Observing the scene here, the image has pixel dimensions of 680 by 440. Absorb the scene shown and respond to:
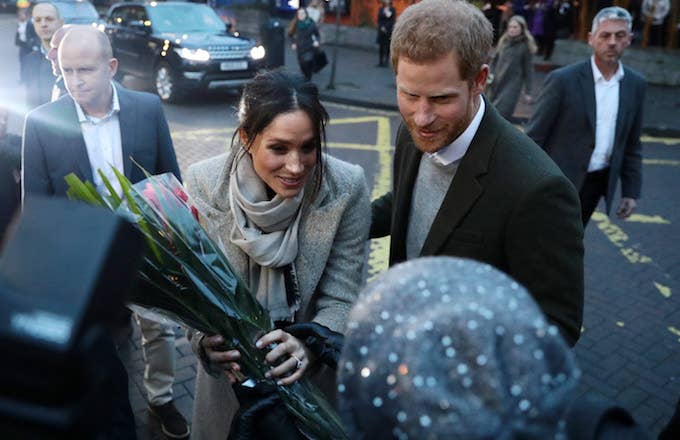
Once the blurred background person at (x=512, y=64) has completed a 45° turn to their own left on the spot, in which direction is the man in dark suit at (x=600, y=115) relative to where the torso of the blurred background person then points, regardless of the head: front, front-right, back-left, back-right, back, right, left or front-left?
front

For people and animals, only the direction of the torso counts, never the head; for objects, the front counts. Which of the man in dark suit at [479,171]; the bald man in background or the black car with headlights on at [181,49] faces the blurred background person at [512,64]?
the black car with headlights on

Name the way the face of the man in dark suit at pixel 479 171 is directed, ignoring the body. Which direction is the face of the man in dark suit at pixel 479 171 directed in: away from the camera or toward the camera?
toward the camera

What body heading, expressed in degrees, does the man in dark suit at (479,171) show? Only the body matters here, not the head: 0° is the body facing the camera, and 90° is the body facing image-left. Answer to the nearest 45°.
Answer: approximately 45°

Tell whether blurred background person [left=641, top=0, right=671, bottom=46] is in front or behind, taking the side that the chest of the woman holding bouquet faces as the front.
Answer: behind

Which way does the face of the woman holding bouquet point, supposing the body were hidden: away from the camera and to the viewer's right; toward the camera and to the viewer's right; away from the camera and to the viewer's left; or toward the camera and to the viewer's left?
toward the camera and to the viewer's right

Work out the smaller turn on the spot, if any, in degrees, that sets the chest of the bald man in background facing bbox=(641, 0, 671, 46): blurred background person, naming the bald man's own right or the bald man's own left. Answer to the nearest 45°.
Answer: approximately 135° to the bald man's own left

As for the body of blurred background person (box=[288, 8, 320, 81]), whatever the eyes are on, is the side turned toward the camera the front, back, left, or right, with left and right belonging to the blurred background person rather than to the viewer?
front

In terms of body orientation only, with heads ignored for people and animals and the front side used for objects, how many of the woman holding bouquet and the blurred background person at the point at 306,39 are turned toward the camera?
2

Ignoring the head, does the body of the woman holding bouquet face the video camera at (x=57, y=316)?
yes

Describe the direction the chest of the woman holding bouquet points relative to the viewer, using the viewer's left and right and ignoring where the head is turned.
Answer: facing the viewer

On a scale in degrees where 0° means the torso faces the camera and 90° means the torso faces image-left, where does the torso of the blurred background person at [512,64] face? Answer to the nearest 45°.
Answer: approximately 45°

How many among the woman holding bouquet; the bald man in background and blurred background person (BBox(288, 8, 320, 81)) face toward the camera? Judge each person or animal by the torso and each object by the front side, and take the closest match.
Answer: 3

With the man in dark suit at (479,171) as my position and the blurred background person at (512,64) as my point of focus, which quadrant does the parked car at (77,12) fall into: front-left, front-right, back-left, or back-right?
front-left

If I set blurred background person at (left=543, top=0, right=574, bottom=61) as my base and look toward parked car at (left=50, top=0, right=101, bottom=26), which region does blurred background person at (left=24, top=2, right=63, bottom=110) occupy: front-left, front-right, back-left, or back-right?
front-left

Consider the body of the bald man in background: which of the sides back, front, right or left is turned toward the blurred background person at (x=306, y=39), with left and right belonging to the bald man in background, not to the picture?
back
